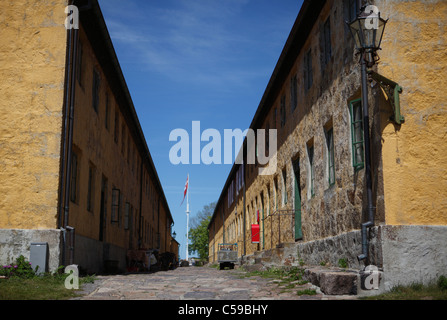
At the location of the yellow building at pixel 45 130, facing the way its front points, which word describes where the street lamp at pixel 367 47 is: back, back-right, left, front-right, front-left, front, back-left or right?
front-right

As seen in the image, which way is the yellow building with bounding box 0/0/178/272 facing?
to the viewer's right

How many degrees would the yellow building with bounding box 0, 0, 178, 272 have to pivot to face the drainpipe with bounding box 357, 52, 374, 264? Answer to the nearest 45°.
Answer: approximately 45° to its right
